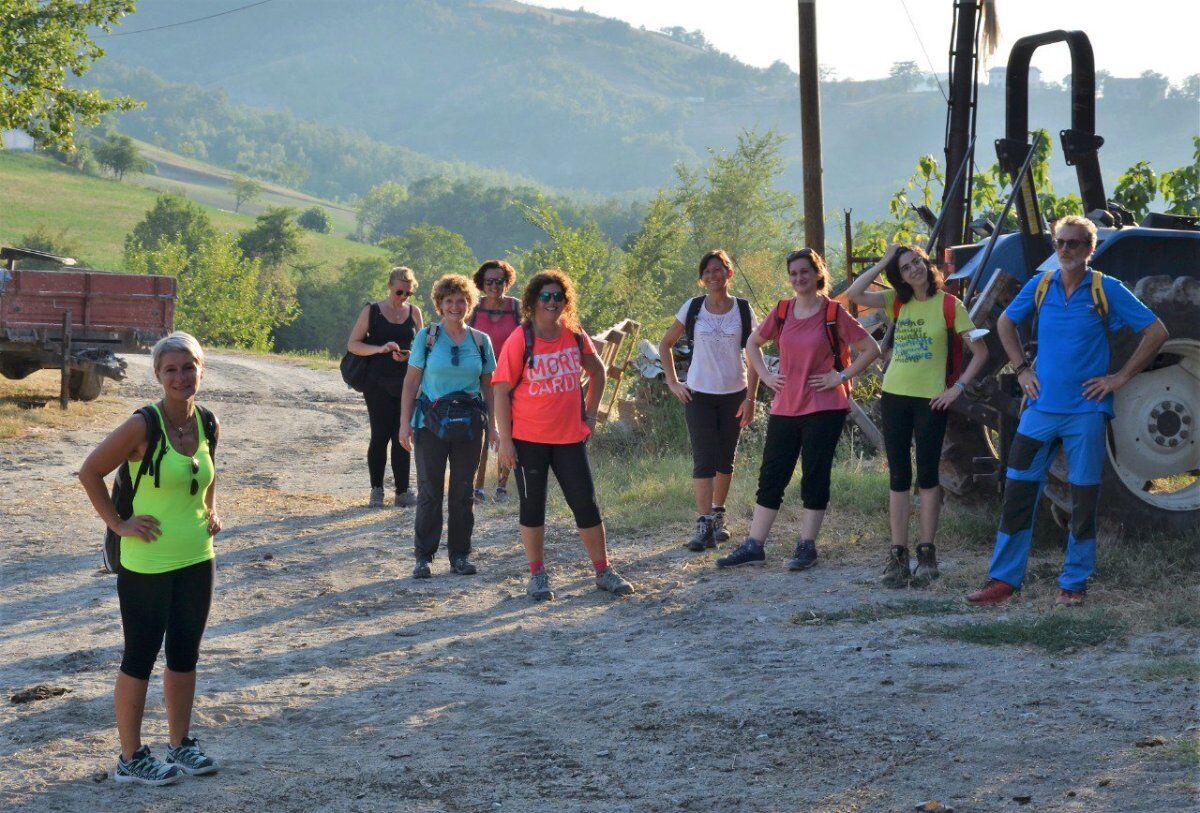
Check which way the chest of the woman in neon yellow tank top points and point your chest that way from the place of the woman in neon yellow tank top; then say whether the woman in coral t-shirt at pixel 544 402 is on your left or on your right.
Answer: on your left

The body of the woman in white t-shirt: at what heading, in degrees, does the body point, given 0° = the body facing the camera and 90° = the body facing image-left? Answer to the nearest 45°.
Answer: approximately 0°

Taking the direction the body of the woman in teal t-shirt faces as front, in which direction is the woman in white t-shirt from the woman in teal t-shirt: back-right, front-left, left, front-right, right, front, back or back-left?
left

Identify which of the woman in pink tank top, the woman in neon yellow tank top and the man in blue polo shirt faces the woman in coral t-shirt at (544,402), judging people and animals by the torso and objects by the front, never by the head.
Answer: the woman in pink tank top

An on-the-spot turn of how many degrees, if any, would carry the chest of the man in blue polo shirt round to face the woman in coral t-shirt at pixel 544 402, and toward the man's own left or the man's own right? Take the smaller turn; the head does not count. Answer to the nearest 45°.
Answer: approximately 90° to the man's own right

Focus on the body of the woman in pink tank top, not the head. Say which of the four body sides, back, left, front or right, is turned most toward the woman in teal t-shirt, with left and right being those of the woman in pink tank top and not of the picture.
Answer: front

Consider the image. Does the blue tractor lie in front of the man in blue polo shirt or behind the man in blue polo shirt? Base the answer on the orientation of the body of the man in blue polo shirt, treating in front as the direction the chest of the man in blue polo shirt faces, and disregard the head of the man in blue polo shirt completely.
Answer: behind

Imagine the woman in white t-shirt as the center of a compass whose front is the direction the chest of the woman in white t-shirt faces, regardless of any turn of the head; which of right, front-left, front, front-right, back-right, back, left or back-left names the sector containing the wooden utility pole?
back
